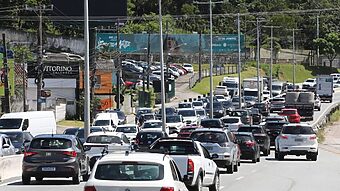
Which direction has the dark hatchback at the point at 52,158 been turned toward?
away from the camera

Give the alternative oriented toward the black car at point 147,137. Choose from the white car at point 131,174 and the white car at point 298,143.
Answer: the white car at point 131,174

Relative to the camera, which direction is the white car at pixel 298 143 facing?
away from the camera

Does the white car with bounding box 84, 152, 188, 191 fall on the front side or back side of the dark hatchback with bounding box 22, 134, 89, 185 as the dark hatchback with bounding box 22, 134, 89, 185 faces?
on the back side

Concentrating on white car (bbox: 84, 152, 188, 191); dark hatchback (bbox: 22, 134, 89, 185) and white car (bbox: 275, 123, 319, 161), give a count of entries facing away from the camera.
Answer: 3

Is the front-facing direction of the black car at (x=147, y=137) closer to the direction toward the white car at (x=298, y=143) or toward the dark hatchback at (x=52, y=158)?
the white car

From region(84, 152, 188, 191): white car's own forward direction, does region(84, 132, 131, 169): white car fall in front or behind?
in front

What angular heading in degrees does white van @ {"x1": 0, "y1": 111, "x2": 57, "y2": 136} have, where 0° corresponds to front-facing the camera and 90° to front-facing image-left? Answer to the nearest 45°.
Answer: approximately 45°

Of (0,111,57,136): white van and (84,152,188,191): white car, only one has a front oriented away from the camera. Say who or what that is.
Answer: the white car

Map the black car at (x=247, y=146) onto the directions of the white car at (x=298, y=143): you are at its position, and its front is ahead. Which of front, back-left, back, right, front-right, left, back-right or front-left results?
back-left

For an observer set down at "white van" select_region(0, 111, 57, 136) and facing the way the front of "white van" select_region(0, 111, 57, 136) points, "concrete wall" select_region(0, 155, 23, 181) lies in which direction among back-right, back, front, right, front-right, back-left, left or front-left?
front-left

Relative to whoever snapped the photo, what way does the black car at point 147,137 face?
facing away from the viewer and to the right of the viewer

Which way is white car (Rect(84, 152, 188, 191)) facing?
away from the camera
